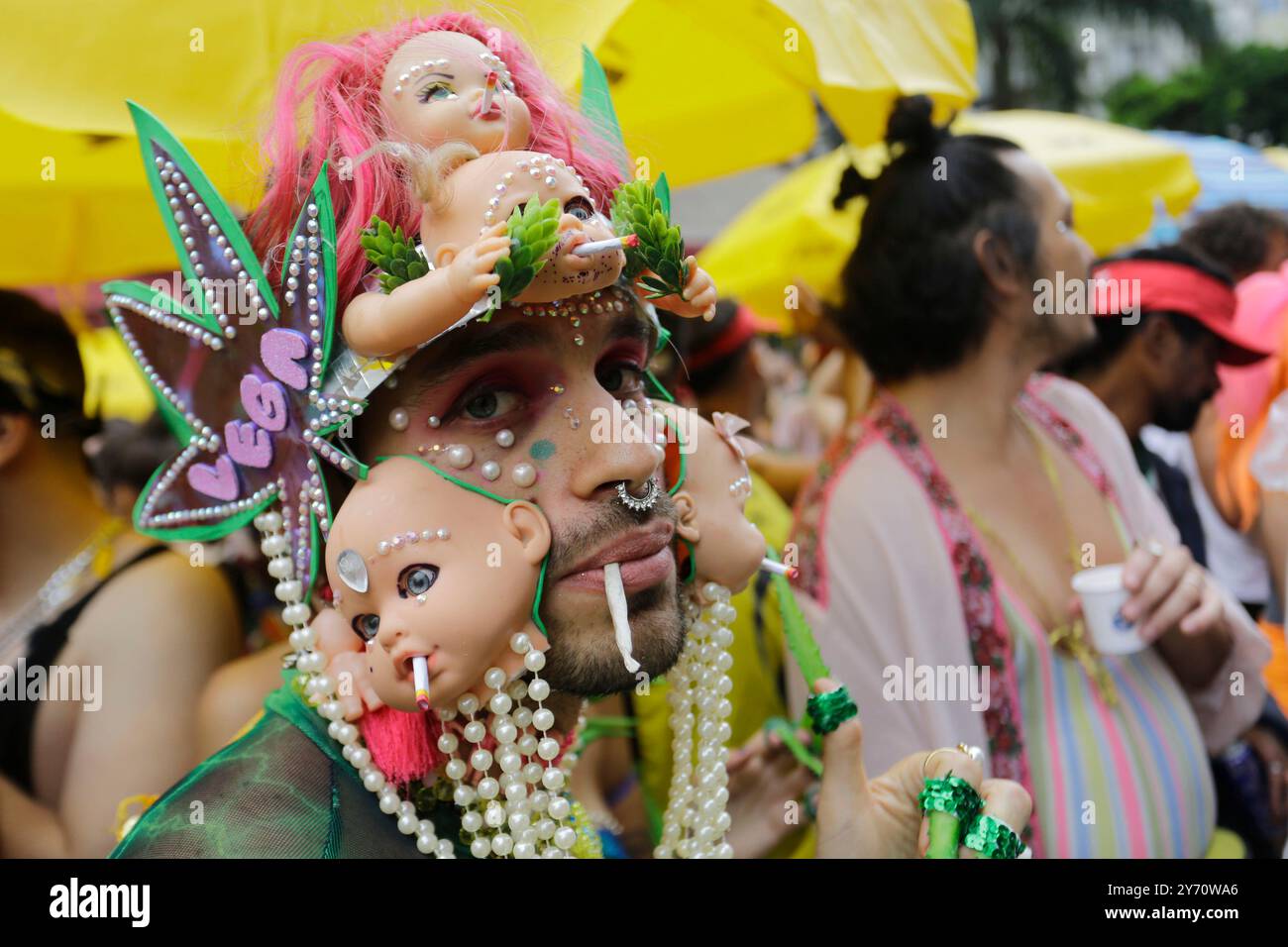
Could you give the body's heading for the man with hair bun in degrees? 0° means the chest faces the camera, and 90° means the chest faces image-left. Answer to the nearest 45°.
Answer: approximately 315°

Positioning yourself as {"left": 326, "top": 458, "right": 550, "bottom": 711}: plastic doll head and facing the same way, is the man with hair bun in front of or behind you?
behind

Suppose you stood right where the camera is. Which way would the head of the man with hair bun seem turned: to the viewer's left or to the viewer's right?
to the viewer's right

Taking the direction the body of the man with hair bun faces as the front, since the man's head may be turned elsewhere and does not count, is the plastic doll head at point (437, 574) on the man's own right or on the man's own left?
on the man's own right

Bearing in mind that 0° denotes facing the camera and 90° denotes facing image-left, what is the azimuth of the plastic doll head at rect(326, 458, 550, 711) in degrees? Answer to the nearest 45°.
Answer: approximately 45°

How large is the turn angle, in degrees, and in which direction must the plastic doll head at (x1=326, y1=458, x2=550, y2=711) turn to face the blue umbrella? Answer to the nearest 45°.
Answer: approximately 180°
